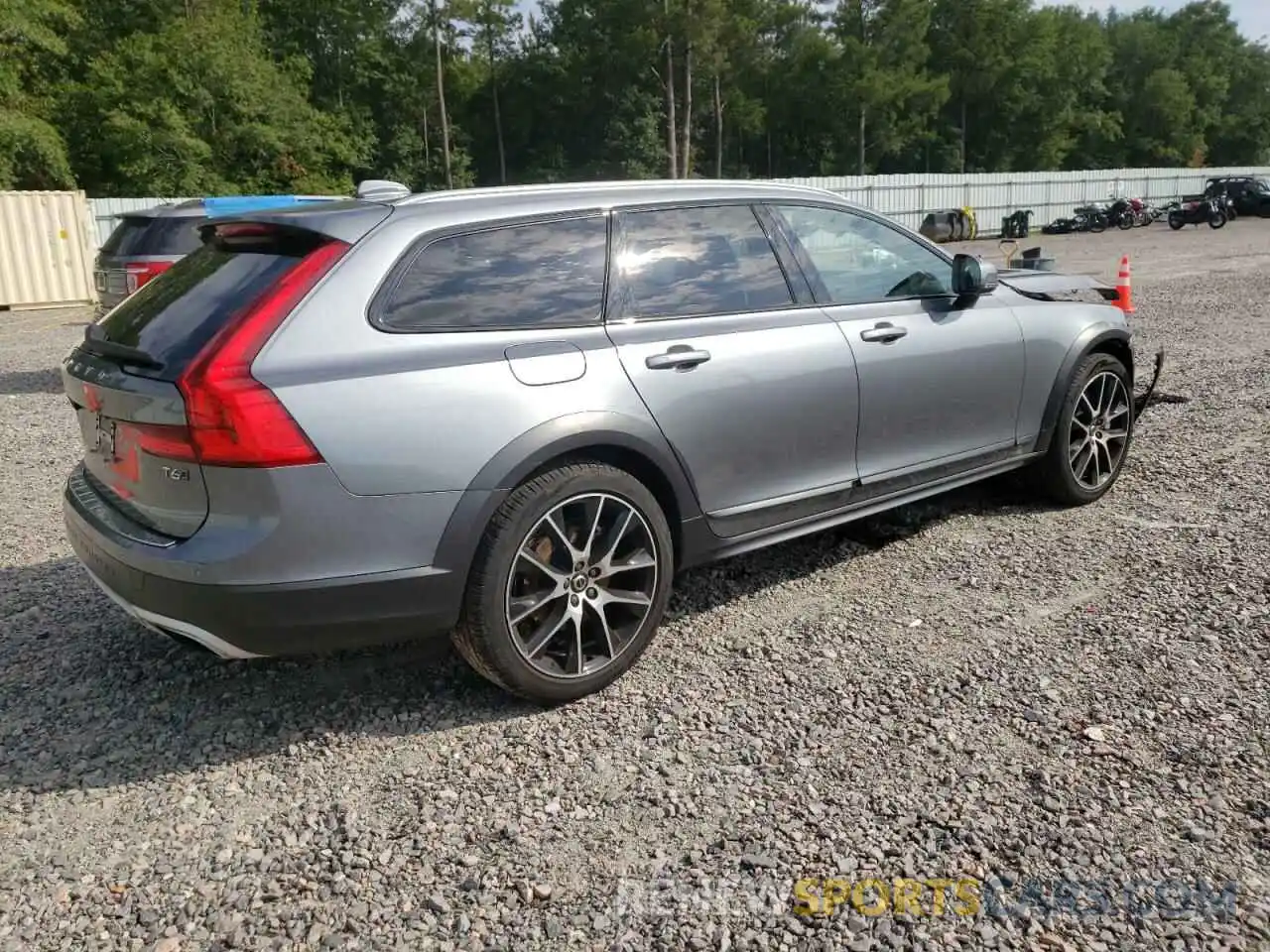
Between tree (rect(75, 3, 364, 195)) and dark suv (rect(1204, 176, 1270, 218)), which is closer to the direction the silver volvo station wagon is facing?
the dark suv

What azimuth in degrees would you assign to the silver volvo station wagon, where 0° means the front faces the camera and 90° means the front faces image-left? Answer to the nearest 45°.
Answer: approximately 225°

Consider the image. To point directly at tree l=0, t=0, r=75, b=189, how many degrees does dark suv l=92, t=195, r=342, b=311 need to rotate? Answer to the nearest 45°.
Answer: approximately 45° to its left

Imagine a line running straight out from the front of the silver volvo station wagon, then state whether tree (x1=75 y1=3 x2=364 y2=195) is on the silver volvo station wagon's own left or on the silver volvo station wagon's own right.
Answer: on the silver volvo station wagon's own left

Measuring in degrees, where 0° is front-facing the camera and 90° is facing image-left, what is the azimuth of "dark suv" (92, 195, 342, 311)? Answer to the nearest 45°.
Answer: approximately 225°

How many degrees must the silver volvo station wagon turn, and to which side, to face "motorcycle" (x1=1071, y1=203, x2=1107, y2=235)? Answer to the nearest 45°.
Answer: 0° — it already faces it

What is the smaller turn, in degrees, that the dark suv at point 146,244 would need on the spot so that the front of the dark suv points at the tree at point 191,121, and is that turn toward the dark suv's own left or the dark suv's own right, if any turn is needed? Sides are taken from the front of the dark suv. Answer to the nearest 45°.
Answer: approximately 45° to the dark suv's own left

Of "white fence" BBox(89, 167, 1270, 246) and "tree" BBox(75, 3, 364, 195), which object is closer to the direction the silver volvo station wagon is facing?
the white fence

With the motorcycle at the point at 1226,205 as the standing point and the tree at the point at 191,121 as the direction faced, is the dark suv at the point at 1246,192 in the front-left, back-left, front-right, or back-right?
back-right

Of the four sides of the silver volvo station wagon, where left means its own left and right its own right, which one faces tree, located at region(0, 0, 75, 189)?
left
